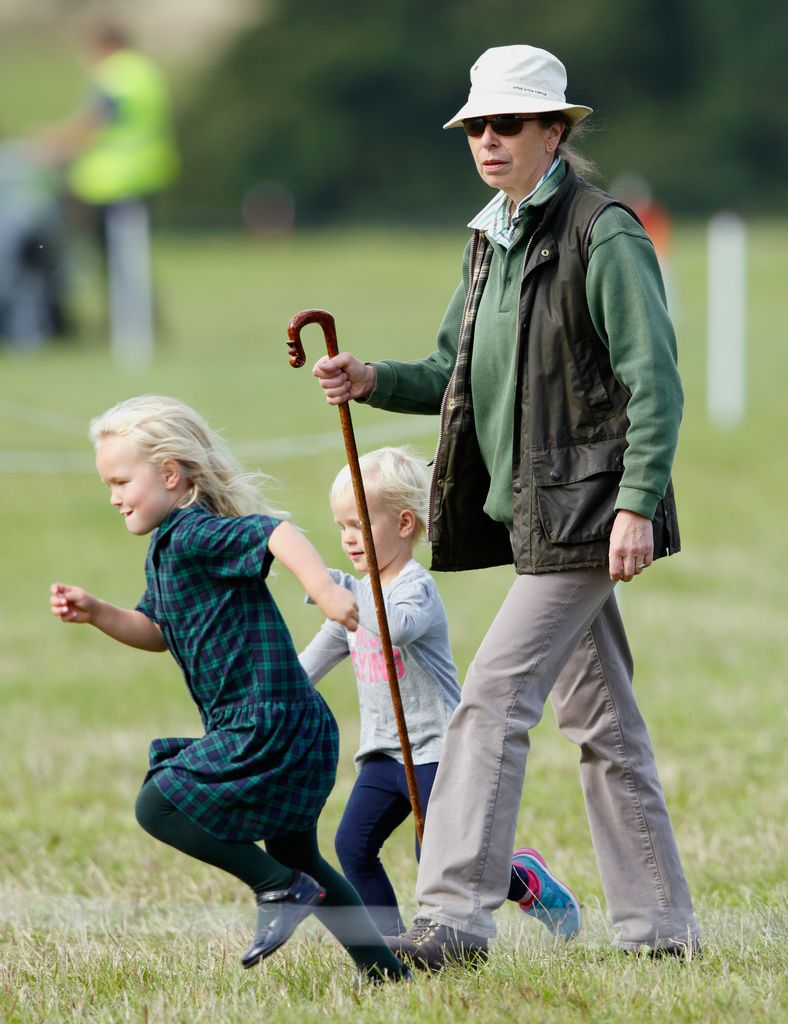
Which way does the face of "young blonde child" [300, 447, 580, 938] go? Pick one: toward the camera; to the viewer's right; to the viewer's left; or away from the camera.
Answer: to the viewer's left

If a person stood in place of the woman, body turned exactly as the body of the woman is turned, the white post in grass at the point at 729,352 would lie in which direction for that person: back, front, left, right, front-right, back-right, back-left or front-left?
back-right

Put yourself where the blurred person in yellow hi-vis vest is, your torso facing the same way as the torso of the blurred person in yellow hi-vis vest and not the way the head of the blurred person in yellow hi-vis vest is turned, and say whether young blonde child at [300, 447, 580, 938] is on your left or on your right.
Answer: on your left

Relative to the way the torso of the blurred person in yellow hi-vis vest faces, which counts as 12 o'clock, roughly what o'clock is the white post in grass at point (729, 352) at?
The white post in grass is roughly at 7 o'clock from the blurred person in yellow hi-vis vest.

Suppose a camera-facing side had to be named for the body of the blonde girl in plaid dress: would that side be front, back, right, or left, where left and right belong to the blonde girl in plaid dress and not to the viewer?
left

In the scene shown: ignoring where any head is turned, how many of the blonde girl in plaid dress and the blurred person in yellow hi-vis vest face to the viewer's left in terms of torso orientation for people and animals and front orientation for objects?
2

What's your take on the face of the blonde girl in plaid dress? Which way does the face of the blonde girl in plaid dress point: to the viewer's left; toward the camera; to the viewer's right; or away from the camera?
to the viewer's left

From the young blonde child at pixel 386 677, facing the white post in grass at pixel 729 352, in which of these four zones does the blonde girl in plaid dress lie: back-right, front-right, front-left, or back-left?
back-left

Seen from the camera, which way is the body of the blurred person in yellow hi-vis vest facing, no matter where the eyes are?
to the viewer's left
